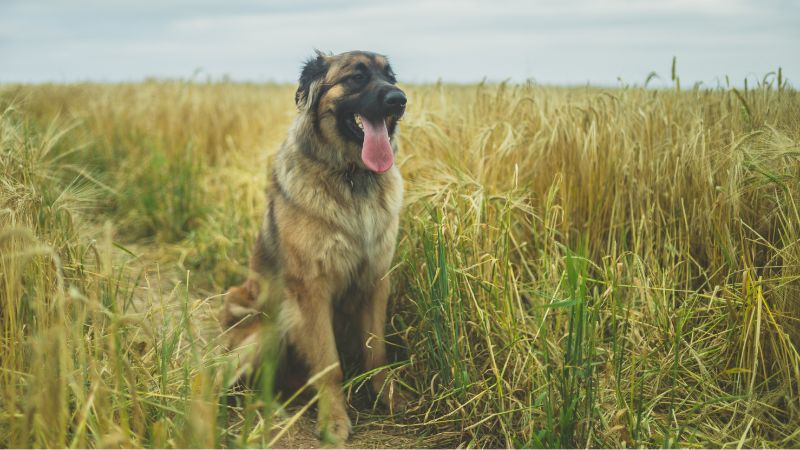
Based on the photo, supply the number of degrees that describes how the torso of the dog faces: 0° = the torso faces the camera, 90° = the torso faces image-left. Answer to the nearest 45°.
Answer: approximately 315°
